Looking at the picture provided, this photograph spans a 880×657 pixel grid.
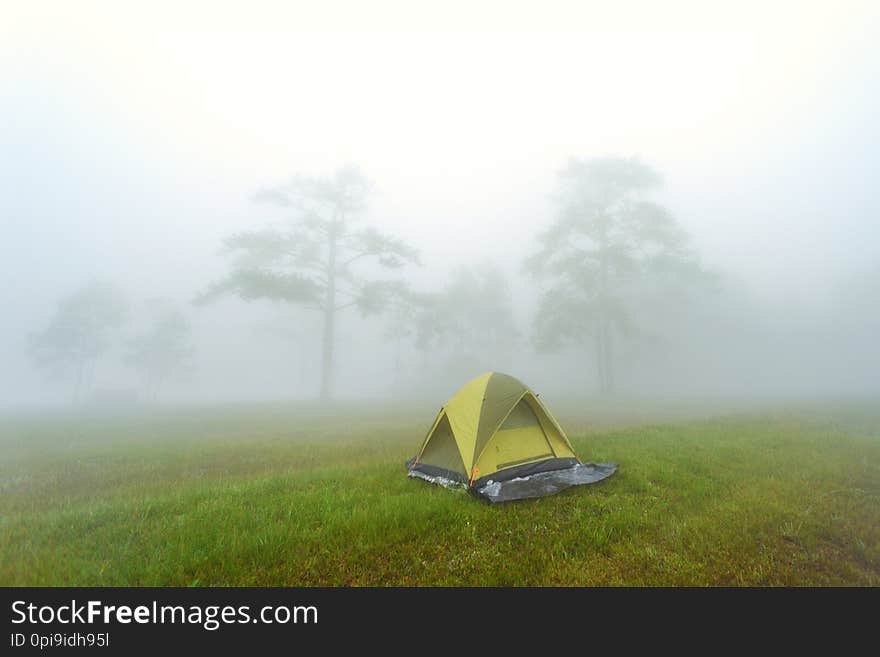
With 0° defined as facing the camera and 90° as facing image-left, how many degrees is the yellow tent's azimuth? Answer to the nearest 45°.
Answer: approximately 315°

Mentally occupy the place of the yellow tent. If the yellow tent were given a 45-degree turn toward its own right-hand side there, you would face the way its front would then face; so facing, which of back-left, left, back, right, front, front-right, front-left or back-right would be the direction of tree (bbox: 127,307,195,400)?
back-right

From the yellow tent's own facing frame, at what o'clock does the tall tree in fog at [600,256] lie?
The tall tree in fog is roughly at 8 o'clock from the yellow tent.
